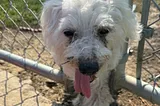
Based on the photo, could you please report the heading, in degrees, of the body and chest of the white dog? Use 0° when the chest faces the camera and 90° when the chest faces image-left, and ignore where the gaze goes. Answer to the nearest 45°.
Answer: approximately 0°
